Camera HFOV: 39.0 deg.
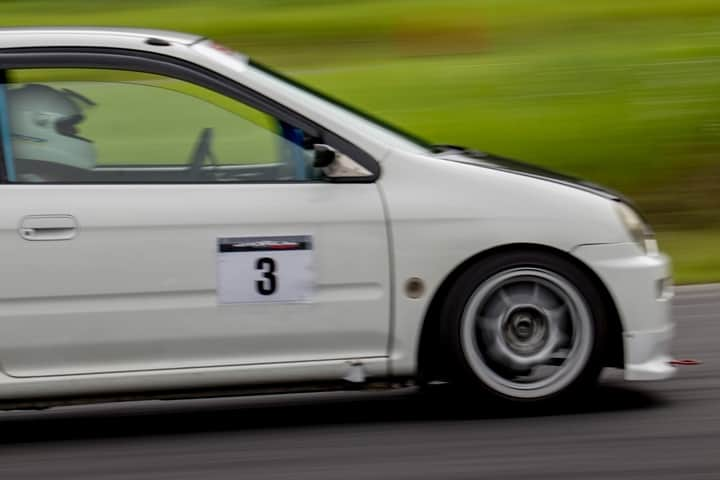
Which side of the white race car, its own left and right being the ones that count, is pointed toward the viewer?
right
